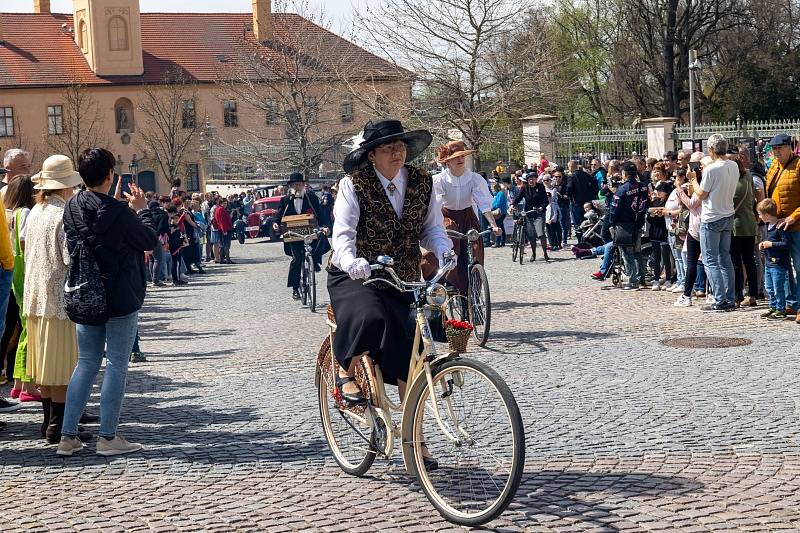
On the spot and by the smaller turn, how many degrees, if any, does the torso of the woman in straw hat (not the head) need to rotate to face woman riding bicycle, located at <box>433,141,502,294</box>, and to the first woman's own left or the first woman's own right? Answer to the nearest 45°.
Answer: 0° — they already face them

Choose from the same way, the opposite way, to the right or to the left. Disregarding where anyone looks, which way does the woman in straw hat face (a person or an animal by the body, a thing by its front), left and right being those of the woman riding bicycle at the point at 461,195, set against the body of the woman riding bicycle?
to the left

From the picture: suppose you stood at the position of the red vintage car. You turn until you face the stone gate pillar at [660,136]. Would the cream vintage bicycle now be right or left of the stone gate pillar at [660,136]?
right

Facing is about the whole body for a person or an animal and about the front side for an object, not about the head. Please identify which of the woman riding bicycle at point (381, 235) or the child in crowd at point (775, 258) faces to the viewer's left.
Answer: the child in crowd

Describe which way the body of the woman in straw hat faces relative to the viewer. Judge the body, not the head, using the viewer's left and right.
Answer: facing away from the viewer and to the right of the viewer

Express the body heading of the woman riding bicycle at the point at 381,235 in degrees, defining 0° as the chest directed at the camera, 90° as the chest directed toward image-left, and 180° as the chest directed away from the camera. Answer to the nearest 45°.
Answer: approximately 315°

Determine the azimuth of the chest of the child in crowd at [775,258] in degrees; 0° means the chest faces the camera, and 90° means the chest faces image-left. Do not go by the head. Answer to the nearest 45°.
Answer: approximately 90°

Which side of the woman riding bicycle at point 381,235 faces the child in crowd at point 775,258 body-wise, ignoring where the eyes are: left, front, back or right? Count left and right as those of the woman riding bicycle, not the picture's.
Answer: left

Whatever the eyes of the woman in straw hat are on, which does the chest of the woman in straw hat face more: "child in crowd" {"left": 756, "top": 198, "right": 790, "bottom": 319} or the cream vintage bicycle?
the child in crowd

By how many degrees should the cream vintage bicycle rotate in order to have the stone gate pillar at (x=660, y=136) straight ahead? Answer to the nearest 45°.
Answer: approximately 135° to its left

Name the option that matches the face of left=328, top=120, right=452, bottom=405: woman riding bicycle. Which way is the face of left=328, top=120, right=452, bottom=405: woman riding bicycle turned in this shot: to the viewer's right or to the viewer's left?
to the viewer's right

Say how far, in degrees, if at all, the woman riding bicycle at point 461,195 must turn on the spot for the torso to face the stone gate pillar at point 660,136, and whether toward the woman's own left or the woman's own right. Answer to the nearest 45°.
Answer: approximately 135° to the woman's own left
